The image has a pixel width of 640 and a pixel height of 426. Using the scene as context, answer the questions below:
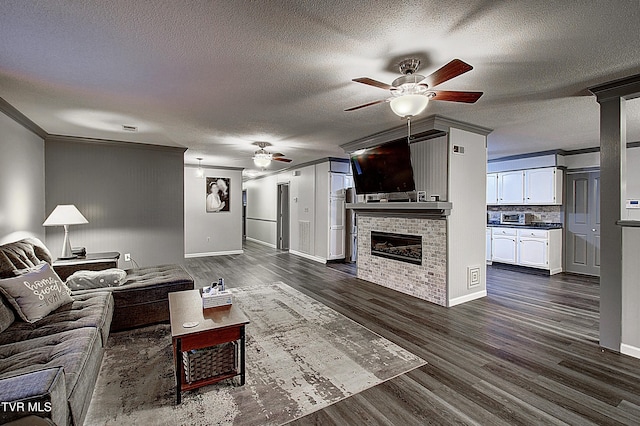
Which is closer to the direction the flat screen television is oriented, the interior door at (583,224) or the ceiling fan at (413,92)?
the ceiling fan

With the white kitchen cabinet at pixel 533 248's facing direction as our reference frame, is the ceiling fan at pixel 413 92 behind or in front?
in front

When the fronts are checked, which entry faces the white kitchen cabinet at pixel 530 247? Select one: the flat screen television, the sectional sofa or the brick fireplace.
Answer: the sectional sofa

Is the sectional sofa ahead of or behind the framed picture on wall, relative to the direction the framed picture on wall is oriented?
ahead

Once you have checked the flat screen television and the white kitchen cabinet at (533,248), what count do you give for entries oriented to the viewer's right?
0

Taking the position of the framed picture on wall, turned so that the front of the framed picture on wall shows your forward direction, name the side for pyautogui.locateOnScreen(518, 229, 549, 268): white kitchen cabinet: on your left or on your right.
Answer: on your left

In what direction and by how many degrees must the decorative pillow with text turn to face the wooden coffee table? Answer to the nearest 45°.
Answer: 0° — it already faces it

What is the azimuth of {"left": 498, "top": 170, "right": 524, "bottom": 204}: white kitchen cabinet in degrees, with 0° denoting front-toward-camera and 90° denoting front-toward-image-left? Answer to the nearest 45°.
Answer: approximately 45°

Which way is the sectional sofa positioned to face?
to the viewer's right
